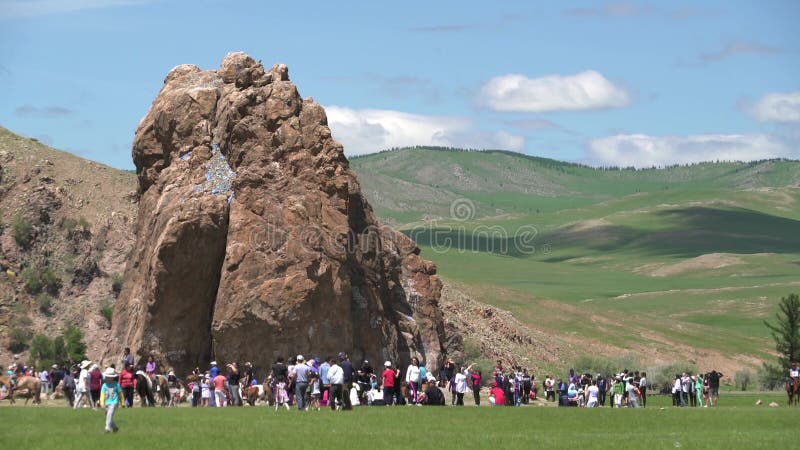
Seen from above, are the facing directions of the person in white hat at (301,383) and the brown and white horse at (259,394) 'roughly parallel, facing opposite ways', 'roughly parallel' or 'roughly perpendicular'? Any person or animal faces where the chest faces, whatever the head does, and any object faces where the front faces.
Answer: roughly perpendicular

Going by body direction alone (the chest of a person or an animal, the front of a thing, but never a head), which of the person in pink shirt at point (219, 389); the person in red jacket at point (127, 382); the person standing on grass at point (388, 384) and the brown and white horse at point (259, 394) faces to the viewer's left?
the brown and white horse

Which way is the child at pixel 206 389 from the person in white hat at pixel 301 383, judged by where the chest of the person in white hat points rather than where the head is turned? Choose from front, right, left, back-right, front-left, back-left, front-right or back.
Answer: front-left

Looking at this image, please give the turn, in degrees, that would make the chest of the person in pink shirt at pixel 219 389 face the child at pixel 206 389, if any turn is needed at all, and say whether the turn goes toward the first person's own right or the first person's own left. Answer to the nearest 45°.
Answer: approximately 45° to the first person's own left

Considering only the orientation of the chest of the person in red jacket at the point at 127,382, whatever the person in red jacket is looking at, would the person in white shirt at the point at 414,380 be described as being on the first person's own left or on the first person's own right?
on the first person's own right

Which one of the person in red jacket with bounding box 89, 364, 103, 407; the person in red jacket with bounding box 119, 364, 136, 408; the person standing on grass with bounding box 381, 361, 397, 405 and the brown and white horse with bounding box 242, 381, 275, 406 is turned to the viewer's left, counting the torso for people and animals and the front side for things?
the brown and white horse

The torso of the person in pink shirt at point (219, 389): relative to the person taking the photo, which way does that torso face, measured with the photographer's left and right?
facing away from the viewer

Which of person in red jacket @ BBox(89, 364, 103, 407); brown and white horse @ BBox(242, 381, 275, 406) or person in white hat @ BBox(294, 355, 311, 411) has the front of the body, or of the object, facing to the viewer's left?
the brown and white horse

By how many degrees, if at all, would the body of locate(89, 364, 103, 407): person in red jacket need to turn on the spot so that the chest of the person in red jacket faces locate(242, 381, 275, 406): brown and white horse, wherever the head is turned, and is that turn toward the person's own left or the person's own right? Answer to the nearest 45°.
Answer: approximately 45° to the person's own right

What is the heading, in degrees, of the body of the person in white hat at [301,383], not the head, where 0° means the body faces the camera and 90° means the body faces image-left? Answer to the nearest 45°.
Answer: approximately 180°

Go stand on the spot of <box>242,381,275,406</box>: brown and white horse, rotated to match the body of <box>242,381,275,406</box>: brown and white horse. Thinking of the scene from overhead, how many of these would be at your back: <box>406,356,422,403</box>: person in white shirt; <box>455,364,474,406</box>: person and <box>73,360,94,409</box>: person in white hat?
2

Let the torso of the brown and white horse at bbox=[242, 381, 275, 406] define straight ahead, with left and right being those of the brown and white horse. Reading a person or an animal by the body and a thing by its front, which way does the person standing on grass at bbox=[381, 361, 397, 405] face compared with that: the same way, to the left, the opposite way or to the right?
to the right

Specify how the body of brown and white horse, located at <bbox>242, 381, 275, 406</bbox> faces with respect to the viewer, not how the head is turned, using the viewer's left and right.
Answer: facing to the left of the viewer

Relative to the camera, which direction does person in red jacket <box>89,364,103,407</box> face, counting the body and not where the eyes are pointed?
away from the camera
